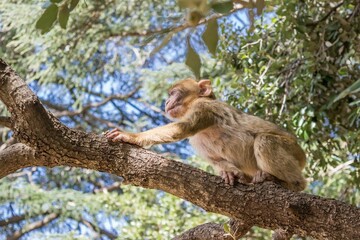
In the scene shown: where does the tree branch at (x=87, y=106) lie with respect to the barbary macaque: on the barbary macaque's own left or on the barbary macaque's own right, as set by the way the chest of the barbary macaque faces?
on the barbary macaque's own right

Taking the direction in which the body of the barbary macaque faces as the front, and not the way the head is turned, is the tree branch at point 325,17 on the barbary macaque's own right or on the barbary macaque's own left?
on the barbary macaque's own right

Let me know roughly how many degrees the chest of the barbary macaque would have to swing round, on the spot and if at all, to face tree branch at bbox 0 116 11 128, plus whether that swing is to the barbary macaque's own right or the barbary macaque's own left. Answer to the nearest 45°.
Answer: approximately 45° to the barbary macaque's own left

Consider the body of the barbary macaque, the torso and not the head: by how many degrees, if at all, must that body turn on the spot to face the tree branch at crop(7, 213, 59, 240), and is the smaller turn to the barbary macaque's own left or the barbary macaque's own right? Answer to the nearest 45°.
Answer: approximately 45° to the barbary macaque's own right

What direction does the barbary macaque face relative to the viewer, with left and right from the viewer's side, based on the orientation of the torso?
facing to the left of the viewer
